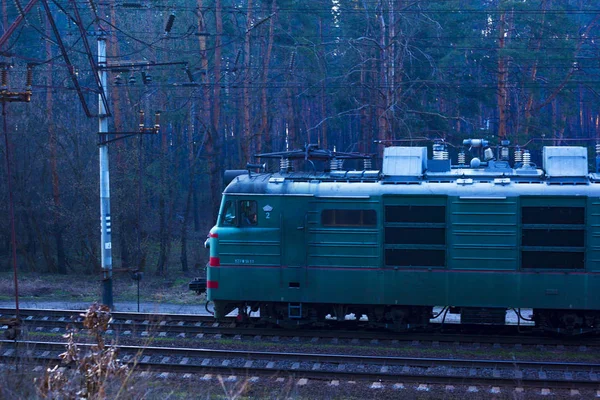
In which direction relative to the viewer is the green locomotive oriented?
to the viewer's left

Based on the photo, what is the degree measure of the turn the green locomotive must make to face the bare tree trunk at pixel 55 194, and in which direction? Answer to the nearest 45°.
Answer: approximately 45° to its right

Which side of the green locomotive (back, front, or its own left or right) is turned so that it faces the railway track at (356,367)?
left

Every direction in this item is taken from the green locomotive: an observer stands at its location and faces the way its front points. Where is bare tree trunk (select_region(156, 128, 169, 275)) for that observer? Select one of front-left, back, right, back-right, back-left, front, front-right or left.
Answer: front-right

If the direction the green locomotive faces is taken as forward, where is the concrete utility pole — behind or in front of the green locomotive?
in front
